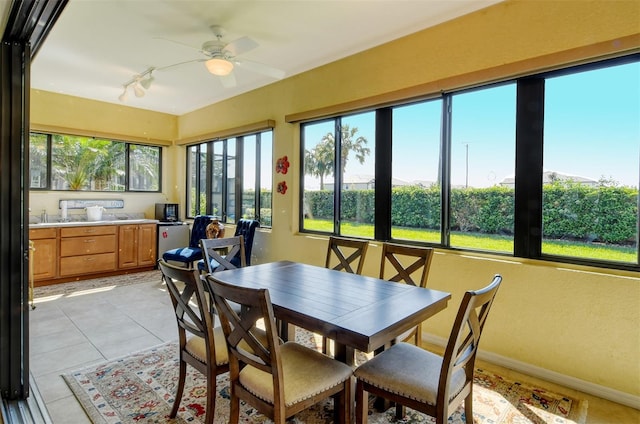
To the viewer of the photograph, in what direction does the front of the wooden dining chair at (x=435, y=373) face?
facing away from the viewer and to the left of the viewer

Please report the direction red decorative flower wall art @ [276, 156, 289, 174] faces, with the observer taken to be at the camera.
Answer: facing the viewer and to the left of the viewer

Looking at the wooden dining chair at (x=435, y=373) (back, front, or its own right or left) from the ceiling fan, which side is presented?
front

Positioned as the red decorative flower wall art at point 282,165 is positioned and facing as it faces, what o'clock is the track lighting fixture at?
The track lighting fixture is roughly at 1 o'clock from the red decorative flower wall art.

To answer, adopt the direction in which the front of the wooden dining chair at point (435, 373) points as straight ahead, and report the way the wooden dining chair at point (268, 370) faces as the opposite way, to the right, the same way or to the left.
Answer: to the right

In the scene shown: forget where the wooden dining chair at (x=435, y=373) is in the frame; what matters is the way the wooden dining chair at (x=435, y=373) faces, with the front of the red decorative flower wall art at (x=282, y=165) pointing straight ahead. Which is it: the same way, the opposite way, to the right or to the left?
to the right

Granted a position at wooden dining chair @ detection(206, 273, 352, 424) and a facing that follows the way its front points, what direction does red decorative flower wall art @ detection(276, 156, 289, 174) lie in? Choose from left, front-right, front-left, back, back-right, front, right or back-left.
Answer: front-left

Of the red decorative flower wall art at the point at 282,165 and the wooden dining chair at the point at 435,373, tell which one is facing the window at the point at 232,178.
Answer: the wooden dining chair

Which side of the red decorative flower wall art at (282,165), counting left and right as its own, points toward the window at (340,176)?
left

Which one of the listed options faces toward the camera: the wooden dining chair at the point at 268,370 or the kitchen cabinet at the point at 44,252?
the kitchen cabinet

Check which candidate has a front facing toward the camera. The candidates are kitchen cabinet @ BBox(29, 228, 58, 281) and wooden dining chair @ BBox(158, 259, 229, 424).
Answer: the kitchen cabinet

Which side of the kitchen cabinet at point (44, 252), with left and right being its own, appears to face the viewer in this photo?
front

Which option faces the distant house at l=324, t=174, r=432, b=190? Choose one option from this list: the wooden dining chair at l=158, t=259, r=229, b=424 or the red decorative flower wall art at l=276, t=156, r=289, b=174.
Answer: the wooden dining chair

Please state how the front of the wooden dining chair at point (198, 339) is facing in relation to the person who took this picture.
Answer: facing away from the viewer and to the right of the viewer

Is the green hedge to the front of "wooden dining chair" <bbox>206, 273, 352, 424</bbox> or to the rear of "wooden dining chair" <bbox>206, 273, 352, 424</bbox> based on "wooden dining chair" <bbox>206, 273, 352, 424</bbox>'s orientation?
to the front

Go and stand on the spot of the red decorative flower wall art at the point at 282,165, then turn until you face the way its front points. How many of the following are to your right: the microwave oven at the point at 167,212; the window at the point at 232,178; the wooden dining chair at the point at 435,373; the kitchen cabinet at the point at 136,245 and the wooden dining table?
3
